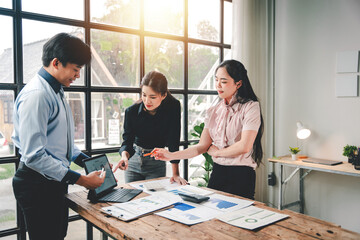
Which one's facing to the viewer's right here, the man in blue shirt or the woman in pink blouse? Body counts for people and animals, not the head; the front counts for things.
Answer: the man in blue shirt

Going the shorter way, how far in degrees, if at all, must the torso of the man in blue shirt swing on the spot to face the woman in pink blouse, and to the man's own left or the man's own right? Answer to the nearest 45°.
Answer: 0° — they already face them

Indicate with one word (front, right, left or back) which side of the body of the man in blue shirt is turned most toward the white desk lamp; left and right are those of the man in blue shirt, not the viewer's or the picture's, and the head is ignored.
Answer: front

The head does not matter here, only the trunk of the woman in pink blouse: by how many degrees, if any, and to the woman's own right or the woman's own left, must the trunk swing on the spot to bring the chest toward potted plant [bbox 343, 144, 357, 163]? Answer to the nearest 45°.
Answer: approximately 180°

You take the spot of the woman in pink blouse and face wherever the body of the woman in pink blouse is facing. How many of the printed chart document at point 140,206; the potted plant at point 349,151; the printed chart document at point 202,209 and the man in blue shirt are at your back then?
1

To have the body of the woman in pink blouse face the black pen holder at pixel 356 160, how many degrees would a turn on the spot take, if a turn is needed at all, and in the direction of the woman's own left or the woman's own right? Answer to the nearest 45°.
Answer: approximately 180°

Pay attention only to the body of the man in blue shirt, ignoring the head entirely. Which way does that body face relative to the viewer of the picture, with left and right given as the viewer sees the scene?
facing to the right of the viewer

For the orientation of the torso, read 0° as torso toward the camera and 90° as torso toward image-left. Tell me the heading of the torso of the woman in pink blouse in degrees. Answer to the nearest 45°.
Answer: approximately 45°

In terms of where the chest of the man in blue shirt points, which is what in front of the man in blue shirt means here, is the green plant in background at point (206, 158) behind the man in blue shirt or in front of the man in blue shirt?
in front

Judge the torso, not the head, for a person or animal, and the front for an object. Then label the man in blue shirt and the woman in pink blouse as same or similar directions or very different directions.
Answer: very different directions

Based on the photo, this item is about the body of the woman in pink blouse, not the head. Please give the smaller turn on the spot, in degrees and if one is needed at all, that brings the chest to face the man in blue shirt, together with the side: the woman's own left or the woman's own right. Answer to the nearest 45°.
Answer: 0° — they already face them

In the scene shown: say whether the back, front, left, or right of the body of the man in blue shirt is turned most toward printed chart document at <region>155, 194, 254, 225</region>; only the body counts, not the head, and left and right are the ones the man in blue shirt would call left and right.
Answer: front

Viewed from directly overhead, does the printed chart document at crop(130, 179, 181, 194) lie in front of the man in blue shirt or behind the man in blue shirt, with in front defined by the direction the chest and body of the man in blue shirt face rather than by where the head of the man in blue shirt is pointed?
in front

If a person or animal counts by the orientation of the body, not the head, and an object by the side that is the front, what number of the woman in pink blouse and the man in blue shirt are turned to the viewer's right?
1
